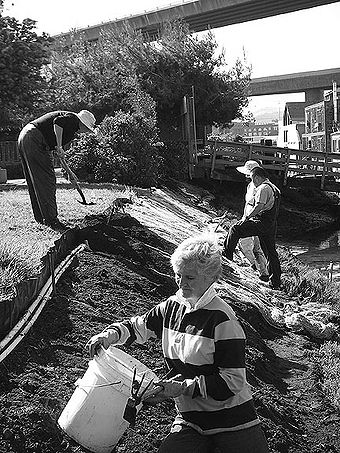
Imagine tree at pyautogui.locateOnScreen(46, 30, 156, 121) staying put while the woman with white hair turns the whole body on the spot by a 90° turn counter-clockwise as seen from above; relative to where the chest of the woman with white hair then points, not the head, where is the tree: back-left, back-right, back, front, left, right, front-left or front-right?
back-left

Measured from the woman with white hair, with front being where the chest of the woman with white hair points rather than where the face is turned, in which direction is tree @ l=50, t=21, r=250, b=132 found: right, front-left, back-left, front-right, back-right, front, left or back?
back-right

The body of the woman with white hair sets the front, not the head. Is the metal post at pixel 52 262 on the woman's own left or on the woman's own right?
on the woman's own right

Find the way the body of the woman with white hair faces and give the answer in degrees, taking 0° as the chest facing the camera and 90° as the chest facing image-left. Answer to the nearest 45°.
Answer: approximately 45°

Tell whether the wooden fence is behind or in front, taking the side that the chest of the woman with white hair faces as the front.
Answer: behind

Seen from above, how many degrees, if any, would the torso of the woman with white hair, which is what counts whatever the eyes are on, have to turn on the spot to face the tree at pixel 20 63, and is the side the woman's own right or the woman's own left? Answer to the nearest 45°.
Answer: approximately 135° to the woman's own right
